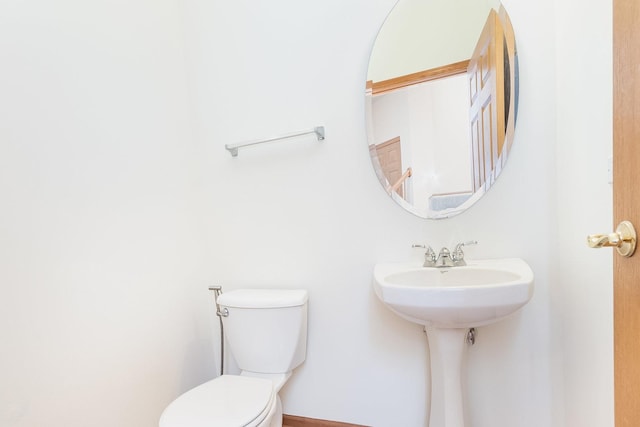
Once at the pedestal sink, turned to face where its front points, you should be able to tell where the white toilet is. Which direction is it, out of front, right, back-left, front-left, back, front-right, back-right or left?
right

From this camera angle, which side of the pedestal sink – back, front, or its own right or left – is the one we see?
front

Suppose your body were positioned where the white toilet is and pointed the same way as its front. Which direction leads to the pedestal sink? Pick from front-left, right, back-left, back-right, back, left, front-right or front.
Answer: left

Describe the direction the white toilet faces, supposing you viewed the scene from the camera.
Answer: facing the viewer and to the left of the viewer

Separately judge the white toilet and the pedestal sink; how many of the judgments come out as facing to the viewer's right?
0
